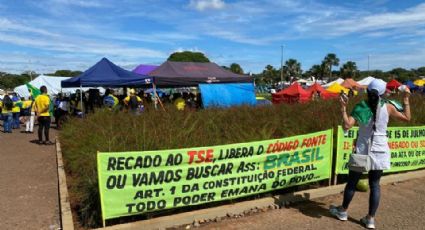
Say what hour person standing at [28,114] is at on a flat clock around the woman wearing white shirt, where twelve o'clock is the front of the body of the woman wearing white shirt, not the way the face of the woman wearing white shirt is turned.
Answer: The person standing is roughly at 10 o'clock from the woman wearing white shirt.

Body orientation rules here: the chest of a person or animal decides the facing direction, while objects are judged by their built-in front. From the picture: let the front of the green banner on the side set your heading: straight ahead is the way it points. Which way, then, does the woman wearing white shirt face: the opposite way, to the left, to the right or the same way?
the opposite way

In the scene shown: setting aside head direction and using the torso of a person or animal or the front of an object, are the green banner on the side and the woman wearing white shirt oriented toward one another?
yes

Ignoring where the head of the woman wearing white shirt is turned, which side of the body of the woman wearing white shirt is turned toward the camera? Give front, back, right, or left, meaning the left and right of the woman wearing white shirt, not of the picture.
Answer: back

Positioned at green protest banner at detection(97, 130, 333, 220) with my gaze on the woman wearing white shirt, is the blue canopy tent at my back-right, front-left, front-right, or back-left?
back-left

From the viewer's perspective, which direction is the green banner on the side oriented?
toward the camera

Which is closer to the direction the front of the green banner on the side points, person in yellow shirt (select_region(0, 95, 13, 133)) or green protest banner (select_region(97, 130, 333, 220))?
the green protest banner

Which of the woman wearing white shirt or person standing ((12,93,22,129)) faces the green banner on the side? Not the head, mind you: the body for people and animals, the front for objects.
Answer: the woman wearing white shirt

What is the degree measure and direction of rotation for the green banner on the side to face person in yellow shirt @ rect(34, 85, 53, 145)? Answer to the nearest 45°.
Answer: approximately 90° to its right

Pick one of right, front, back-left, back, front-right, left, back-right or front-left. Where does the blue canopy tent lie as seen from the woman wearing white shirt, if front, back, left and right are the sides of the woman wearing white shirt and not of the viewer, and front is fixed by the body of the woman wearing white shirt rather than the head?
front-left

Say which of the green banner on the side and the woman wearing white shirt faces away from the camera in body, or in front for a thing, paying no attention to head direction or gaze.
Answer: the woman wearing white shirt
